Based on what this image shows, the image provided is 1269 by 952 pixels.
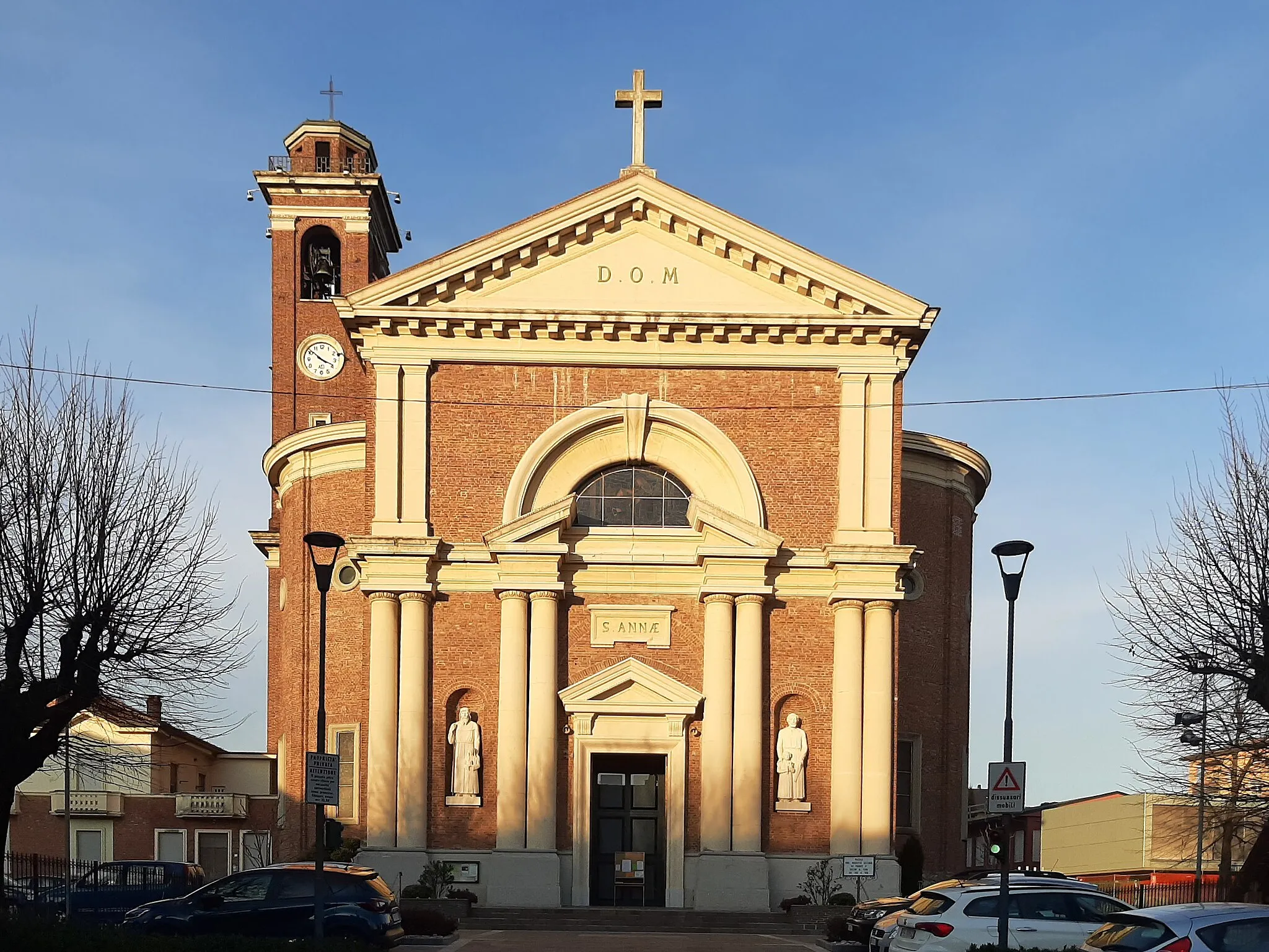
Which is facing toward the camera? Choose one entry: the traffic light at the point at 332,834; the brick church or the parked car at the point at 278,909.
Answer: the brick church

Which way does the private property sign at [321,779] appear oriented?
toward the camera

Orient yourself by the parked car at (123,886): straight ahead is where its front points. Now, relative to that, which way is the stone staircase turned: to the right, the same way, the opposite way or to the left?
to the left

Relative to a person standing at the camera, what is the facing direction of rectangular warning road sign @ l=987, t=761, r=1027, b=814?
facing the viewer

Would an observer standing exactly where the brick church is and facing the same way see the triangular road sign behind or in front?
in front

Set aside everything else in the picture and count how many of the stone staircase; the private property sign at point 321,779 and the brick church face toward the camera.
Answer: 3

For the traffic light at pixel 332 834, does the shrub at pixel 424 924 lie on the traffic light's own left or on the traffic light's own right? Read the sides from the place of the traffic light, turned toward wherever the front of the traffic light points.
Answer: on the traffic light's own left

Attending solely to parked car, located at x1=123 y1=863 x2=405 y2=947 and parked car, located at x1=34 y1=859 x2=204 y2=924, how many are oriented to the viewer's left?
2

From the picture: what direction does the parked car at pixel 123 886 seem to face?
to the viewer's left
